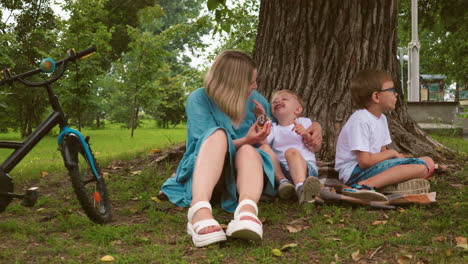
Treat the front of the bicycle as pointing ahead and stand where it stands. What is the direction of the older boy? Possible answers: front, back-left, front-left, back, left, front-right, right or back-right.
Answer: front-left

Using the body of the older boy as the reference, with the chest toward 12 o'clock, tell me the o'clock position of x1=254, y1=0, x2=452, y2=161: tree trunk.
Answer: The tree trunk is roughly at 8 o'clock from the older boy.

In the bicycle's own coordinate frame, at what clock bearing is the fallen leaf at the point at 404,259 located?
The fallen leaf is roughly at 12 o'clock from the bicycle.

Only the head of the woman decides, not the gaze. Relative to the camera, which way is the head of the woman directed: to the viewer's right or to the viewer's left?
to the viewer's right

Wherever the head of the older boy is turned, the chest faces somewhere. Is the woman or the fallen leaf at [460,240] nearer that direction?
the fallen leaf

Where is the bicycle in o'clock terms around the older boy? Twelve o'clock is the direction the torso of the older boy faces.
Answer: The bicycle is roughly at 5 o'clock from the older boy.

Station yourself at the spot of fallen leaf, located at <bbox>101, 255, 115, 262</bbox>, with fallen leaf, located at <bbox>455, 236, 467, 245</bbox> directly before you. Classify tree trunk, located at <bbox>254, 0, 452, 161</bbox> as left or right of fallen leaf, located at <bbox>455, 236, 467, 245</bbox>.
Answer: left

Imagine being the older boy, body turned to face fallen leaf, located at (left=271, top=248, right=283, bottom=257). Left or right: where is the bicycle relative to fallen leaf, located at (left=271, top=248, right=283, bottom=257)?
right

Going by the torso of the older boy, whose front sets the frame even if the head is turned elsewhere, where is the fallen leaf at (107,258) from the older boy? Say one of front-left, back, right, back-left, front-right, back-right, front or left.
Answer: back-right
